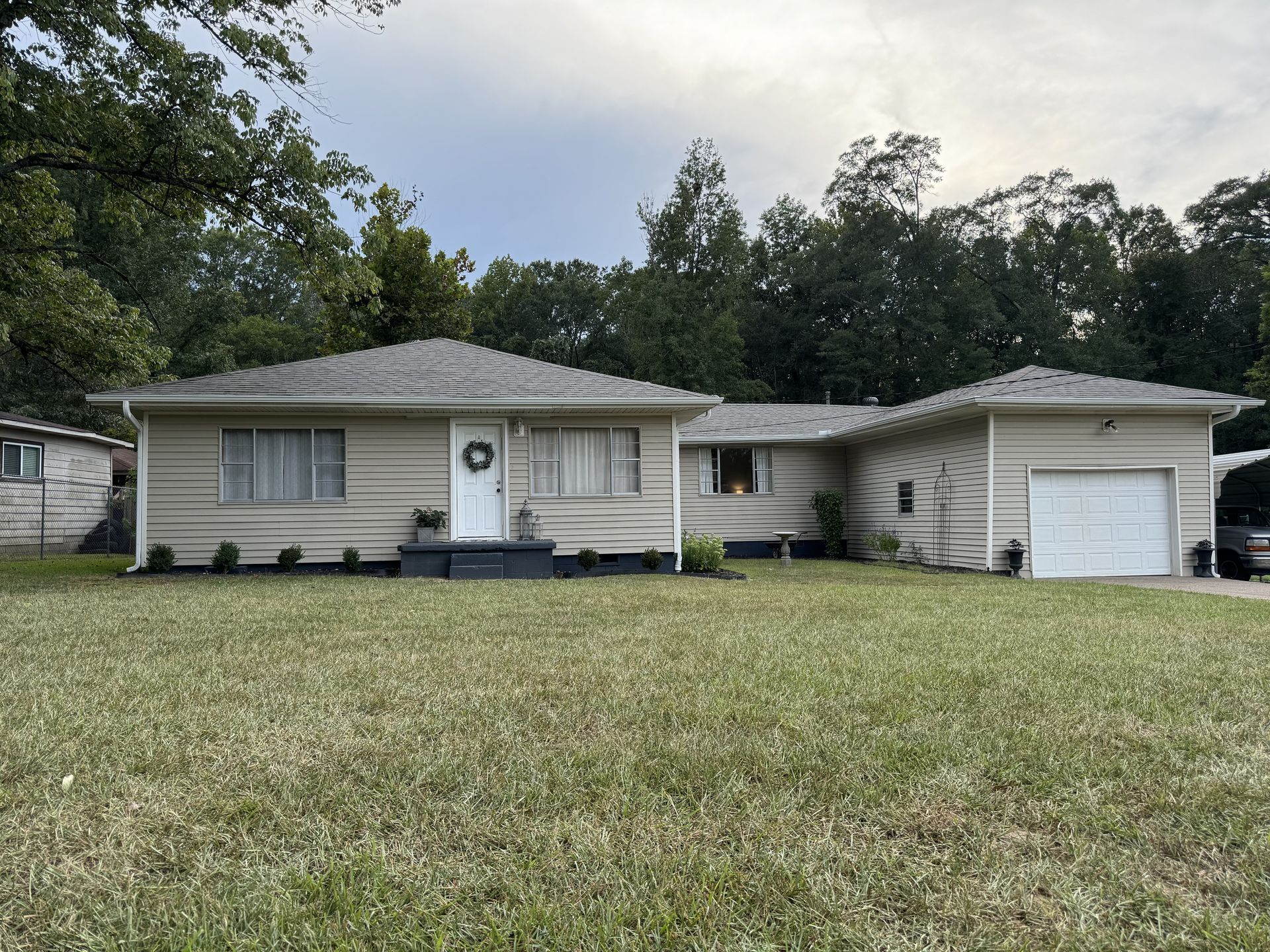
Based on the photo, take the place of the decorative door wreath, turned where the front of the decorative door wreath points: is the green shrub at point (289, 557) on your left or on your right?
on your right

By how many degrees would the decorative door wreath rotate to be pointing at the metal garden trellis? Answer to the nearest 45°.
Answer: approximately 90° to its left

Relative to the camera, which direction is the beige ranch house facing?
toward the camera

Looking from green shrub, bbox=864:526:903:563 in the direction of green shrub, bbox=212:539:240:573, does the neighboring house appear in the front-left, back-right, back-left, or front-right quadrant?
front-right

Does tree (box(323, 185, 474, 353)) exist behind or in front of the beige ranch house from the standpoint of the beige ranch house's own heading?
behind

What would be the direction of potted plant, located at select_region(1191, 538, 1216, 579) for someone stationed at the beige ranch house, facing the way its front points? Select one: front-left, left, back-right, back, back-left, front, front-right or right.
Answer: left

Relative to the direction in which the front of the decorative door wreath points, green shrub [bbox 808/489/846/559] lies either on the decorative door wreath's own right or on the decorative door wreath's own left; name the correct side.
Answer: on the decorative door wreath's own left

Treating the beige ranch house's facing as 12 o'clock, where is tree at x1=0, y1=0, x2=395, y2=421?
The tree is roughly at 2 o'clock from the beige ranch house.

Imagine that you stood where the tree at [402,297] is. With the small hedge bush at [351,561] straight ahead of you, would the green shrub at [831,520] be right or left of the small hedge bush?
left

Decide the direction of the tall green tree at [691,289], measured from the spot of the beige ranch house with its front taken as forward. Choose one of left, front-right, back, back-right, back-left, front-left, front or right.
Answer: back
